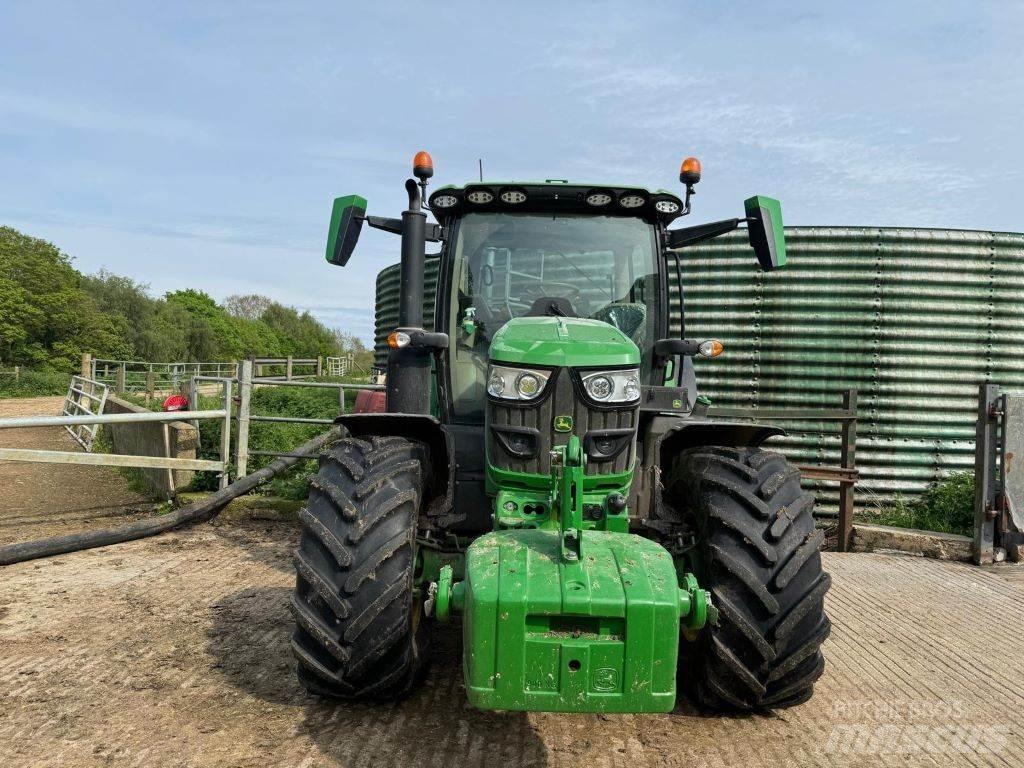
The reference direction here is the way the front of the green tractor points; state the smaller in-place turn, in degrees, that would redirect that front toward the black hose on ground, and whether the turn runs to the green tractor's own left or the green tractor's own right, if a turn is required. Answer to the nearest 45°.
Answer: approximately 135° to the green tractor's own right

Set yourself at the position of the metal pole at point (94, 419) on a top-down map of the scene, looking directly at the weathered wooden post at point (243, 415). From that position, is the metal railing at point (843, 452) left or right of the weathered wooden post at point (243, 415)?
right

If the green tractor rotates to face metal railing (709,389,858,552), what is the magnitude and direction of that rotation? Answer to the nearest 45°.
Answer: approximately 135° to its left

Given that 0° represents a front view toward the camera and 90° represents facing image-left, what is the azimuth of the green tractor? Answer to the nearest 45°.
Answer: approximately 0°

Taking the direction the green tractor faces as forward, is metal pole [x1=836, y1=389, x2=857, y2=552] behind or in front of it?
behind

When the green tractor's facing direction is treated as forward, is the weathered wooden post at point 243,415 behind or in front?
behind

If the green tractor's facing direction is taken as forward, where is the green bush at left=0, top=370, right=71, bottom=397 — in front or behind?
behind

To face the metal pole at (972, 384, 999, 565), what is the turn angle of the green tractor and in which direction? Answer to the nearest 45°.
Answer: approximately 135° to its left

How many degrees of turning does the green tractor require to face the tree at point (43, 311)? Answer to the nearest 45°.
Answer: approximately 135° to its right

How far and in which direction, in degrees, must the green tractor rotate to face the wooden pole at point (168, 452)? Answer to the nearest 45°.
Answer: approximately 135° to its right

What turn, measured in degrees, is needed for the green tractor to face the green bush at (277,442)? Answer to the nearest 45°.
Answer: approximately 135° to its right

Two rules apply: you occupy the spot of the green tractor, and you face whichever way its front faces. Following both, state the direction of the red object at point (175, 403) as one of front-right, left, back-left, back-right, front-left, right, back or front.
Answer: back-right
